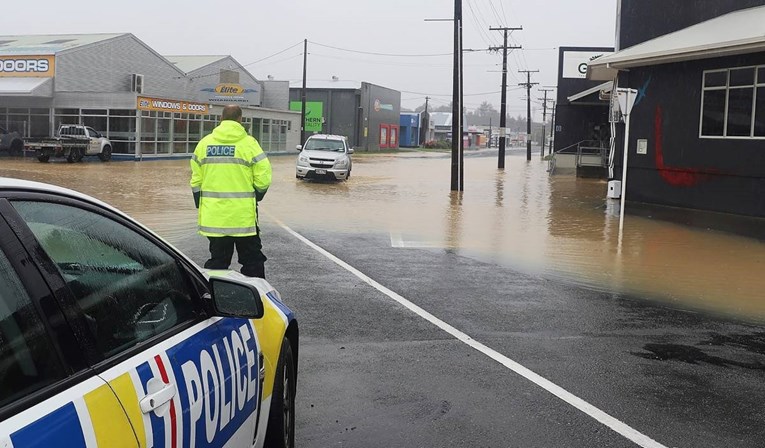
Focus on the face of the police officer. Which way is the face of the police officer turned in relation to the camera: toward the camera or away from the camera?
away from the camera

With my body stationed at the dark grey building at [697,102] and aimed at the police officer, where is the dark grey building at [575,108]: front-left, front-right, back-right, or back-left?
back-right

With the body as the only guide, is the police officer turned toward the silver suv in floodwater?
yes

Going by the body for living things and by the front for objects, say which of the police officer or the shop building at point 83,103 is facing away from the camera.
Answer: the police officer

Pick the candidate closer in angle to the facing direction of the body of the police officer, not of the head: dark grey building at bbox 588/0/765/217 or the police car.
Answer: the dark grey building

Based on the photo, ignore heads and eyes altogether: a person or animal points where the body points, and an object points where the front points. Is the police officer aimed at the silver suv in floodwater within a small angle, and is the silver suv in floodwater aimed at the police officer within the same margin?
yes

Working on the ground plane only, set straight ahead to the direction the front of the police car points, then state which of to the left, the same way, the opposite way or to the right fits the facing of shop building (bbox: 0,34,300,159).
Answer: to the right

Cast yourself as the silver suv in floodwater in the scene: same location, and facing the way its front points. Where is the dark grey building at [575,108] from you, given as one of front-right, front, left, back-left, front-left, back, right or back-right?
back-left

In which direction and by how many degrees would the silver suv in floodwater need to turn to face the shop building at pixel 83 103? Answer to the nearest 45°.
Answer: approximately 135° to its right

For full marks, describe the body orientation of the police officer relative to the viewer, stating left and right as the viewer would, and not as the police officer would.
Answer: facing away from the viewer

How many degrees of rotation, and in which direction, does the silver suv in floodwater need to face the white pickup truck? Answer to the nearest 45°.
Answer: approximately 135° to its right

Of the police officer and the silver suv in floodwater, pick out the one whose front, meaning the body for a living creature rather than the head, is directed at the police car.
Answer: the silver suv in floodwater

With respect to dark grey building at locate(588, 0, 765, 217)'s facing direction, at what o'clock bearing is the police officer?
The police officer is roughly at 11 o'clock from the dark grey building.
